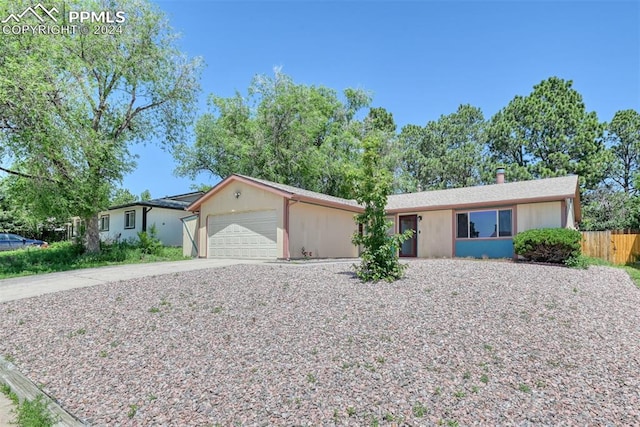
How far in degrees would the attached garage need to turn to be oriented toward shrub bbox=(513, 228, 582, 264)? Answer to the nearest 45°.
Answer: approximately 90° to its left

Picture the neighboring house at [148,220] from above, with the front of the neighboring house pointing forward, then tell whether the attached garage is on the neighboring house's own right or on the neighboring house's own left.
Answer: on the neighboring house's own left

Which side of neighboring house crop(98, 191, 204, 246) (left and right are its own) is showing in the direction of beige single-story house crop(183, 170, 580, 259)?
left

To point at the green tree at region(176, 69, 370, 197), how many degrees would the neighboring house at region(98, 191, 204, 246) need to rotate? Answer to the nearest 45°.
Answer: approximately 135° to its left

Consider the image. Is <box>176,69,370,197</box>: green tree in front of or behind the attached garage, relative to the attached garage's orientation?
behind

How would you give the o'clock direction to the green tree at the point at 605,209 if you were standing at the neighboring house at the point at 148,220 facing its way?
The green tree is roughly at 8 o'clock from the neighboring house.

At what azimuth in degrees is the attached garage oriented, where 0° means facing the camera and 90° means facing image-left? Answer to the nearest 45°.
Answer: approximately 45°
